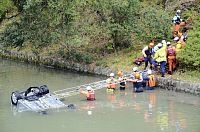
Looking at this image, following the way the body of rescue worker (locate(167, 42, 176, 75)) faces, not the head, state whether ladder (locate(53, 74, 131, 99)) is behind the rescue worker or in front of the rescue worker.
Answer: in front

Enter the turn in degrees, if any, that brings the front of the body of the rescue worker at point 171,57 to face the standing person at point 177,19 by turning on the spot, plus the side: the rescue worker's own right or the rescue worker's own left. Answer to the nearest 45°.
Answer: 0° — they already face them

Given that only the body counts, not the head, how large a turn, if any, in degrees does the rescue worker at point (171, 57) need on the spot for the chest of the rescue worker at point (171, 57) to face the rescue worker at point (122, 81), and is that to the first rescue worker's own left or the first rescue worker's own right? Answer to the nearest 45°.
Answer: approximately 135° to the first rescue worker's own left
